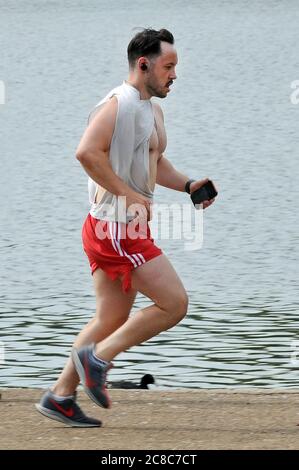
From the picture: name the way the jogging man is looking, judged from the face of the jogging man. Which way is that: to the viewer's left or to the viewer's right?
to the viewer's right

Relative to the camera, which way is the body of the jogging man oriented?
to the viewer's right

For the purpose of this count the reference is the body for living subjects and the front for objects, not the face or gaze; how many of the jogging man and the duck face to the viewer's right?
2

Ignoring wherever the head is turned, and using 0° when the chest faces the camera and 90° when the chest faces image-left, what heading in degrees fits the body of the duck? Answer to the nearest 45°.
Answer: approximately 270°
